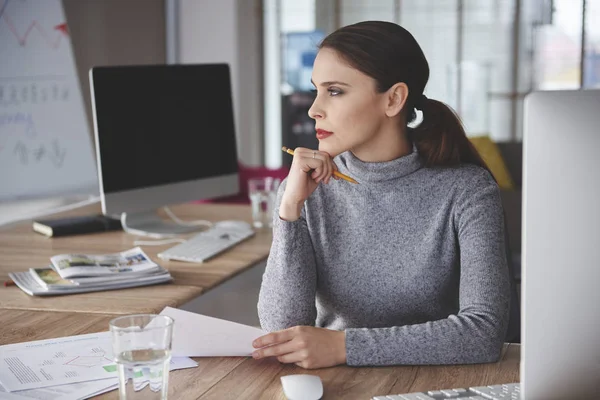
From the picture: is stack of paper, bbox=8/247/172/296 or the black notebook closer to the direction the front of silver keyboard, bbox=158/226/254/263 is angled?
the stack of paper

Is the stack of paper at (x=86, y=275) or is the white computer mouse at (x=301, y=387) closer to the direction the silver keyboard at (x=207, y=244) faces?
the white computer mouse

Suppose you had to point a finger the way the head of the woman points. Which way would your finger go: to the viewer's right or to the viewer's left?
to the viewer's left

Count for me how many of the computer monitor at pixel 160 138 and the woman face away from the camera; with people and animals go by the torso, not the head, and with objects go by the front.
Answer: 0

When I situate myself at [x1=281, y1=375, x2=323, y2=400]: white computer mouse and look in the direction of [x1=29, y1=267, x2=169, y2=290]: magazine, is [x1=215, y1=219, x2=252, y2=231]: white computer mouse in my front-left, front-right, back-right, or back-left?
front-right

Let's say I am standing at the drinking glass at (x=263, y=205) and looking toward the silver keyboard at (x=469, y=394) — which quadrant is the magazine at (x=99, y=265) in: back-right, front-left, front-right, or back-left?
front-right

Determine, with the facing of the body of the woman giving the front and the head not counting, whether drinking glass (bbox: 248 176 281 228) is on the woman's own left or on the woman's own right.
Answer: on the woman's own right

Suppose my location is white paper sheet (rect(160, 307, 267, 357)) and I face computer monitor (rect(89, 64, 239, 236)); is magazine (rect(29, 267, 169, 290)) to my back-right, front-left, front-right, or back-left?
front-left

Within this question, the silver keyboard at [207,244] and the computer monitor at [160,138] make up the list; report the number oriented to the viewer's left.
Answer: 0

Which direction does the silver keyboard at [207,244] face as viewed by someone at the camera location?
facing the viewer and to the right of the viewer

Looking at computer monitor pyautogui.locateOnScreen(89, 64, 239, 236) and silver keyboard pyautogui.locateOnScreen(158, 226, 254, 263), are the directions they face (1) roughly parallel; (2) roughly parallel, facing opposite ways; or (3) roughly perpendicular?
roughly parallel
